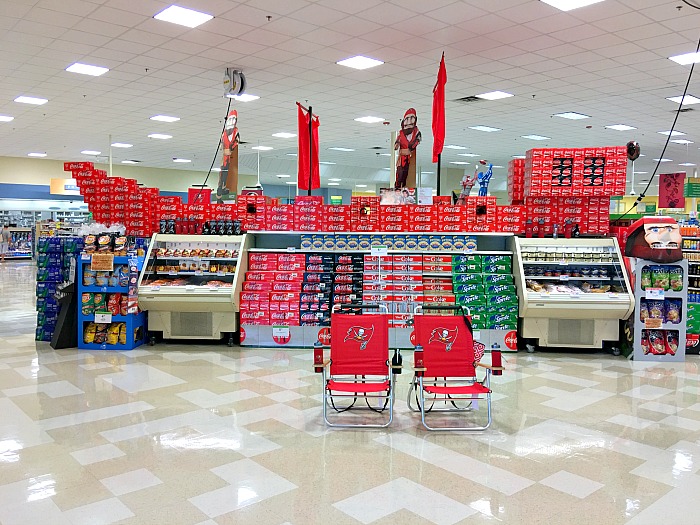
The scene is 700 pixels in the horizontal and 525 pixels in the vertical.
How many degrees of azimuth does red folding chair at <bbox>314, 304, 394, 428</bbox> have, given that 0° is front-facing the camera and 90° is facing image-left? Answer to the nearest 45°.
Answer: approximately 0°

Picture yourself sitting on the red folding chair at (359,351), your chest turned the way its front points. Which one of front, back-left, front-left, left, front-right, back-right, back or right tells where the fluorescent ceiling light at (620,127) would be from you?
back-left

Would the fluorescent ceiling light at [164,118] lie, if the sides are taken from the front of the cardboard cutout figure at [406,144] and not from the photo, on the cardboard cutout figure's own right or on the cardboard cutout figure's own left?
on the cardboard cutout figure's own right

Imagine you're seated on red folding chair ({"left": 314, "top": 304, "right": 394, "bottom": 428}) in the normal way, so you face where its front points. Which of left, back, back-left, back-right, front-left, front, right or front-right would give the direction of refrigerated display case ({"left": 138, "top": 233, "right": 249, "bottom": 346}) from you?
back-right

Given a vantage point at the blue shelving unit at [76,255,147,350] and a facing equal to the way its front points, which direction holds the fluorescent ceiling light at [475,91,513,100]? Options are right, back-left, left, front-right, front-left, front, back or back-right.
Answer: left

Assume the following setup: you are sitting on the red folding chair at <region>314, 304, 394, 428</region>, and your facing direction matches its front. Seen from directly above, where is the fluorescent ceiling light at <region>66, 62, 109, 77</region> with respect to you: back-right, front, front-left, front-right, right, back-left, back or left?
back-right

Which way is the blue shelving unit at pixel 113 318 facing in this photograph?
toward the camera

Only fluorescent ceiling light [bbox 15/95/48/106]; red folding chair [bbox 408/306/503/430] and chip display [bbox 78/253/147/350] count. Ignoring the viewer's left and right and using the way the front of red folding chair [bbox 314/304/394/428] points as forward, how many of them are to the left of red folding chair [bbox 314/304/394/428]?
1

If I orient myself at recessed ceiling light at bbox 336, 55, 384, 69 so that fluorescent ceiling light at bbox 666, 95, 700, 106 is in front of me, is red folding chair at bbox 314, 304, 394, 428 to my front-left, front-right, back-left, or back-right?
back-right

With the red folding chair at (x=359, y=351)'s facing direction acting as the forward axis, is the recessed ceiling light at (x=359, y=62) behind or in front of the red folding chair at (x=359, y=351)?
behind

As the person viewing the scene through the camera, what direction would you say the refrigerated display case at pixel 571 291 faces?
facing the viewer

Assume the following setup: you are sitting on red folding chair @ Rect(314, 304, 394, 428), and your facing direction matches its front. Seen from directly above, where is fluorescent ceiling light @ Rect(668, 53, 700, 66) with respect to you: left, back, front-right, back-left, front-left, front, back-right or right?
back-left
